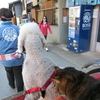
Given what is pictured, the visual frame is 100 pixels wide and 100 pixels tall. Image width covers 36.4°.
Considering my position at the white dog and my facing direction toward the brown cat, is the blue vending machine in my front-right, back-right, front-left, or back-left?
back-left

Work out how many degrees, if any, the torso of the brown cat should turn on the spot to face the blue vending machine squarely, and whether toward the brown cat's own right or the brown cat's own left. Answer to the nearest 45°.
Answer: approximately 90° to the brown cat's own right

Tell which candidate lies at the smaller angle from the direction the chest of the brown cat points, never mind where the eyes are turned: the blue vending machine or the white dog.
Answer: the white dog

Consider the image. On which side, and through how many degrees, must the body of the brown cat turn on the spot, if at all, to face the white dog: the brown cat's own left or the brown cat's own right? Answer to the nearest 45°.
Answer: approximately 45° to the brown cat's own right

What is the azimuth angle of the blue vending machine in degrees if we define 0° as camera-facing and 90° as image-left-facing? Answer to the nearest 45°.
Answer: approximately 45°
